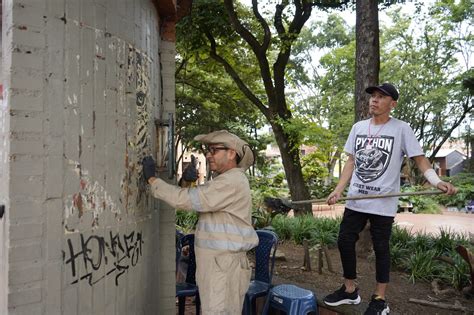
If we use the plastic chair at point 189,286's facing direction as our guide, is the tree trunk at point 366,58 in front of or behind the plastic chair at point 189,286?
behind

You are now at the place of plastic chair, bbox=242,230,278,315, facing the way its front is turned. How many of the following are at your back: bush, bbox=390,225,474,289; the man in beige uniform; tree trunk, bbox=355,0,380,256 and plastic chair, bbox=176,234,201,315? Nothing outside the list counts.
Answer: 2

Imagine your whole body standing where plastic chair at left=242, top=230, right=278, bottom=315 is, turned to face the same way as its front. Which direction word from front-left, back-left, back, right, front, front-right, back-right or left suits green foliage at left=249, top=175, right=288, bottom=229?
back-right

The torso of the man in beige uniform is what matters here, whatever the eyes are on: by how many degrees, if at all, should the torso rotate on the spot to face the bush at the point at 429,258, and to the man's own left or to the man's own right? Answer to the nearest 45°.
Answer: approximately 135° to the man's own right

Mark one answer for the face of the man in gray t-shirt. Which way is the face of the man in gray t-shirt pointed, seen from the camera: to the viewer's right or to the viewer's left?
to the viewer's left

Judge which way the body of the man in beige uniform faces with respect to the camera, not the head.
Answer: to the viewer's left

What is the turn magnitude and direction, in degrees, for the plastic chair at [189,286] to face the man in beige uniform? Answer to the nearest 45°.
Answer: approximately 45° to its left

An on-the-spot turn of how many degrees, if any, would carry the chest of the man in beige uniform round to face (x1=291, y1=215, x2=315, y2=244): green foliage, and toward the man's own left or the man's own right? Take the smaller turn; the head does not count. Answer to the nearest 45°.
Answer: approximately 90° to the man's own right

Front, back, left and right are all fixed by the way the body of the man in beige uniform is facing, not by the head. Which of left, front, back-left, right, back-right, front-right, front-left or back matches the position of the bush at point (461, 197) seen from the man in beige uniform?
back-right

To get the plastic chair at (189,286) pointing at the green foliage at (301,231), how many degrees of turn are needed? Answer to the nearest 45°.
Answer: approximately 180°
